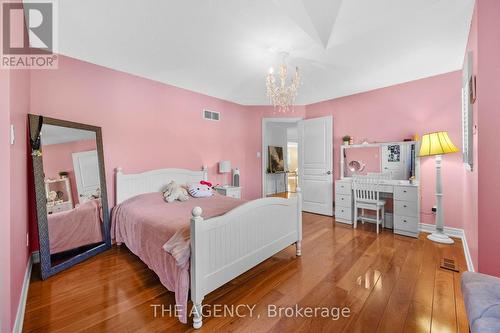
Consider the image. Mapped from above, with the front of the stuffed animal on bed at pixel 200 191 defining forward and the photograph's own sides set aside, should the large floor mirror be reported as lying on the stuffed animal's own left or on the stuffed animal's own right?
on the stuffed animal's own right

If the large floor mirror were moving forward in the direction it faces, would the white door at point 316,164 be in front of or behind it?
in front

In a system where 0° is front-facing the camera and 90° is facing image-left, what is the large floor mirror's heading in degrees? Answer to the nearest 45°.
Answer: approximately 315°

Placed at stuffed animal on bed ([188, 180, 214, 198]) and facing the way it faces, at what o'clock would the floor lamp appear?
The floor lamp is roughly at 11 o'clock from the stuffed animal on bed.

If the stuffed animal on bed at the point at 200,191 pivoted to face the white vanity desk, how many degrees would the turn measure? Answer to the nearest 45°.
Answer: approximately 45° to its left

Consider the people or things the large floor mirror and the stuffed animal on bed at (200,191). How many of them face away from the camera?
0

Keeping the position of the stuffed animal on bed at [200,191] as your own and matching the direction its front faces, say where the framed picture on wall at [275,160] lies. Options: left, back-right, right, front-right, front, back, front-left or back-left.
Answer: left

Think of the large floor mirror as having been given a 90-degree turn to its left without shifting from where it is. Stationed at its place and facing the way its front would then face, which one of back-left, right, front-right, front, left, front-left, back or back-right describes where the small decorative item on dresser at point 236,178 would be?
front-right

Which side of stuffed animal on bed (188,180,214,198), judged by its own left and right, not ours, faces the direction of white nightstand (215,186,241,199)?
left

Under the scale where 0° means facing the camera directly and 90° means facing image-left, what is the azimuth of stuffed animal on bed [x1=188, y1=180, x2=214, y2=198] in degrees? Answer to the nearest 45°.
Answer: approximately 315°
